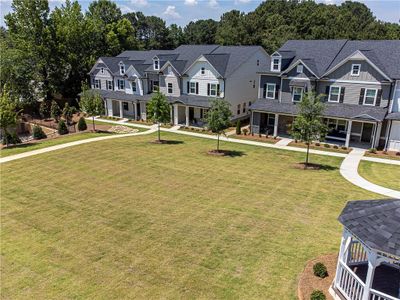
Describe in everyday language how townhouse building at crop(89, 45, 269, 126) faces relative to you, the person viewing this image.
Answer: facing the viewer and to the left of the viewer

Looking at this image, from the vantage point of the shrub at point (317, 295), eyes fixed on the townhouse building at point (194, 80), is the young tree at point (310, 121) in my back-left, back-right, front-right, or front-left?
front-right

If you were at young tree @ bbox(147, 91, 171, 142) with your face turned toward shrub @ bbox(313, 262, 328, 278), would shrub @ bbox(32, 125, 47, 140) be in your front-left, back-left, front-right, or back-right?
back-right

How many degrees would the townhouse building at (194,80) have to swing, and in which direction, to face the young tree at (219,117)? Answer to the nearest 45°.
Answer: approximately 45° to its left

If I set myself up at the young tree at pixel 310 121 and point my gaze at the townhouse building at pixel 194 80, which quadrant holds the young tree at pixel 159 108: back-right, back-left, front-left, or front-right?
front-left

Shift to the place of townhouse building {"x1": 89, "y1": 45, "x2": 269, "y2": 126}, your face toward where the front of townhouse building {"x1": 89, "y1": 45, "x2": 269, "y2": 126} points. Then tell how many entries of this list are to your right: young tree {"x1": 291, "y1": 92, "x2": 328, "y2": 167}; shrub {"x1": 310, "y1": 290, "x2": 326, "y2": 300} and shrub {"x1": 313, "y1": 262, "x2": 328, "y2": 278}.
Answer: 0

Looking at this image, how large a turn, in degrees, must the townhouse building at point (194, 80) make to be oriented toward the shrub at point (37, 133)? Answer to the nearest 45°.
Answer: approximately 45° to its right

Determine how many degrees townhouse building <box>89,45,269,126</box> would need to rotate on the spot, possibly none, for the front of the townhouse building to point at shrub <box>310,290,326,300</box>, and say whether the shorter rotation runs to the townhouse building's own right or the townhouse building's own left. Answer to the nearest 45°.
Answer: approximately 45° to the townhouse building's own left

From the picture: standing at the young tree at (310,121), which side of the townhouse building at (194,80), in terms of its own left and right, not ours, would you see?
left

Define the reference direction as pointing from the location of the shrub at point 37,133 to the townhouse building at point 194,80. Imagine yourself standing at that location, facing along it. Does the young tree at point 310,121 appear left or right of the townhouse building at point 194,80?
right

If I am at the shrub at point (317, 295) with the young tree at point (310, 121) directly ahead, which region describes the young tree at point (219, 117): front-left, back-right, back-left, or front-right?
front-left

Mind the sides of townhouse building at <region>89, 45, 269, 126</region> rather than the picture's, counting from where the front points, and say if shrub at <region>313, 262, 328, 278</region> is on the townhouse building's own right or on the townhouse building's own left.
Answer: on the townhouse building's own left
